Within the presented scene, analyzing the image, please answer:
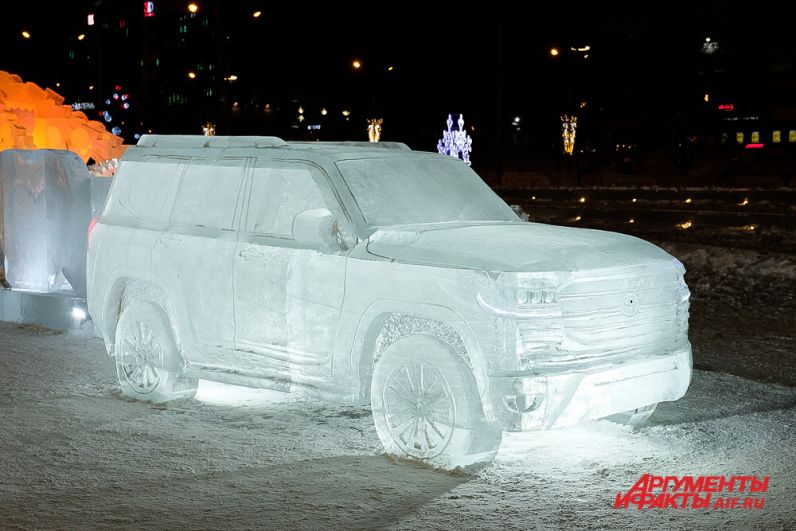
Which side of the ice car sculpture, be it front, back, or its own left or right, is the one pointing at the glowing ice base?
back

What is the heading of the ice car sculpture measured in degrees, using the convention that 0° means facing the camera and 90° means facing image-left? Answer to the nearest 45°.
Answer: approximately 315°

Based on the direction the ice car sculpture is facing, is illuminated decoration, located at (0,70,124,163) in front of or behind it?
behind
